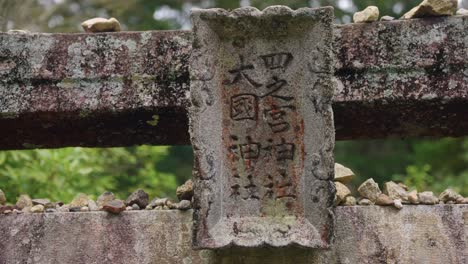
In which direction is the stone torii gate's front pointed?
toward the camera
